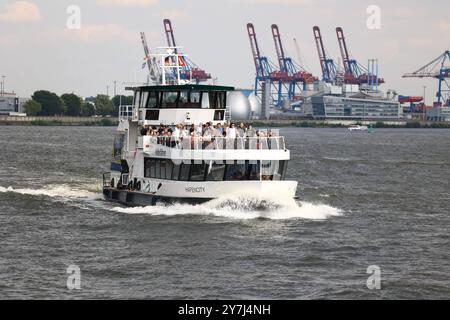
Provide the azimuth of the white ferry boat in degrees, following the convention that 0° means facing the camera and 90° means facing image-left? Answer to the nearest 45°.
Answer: approximately 315°
